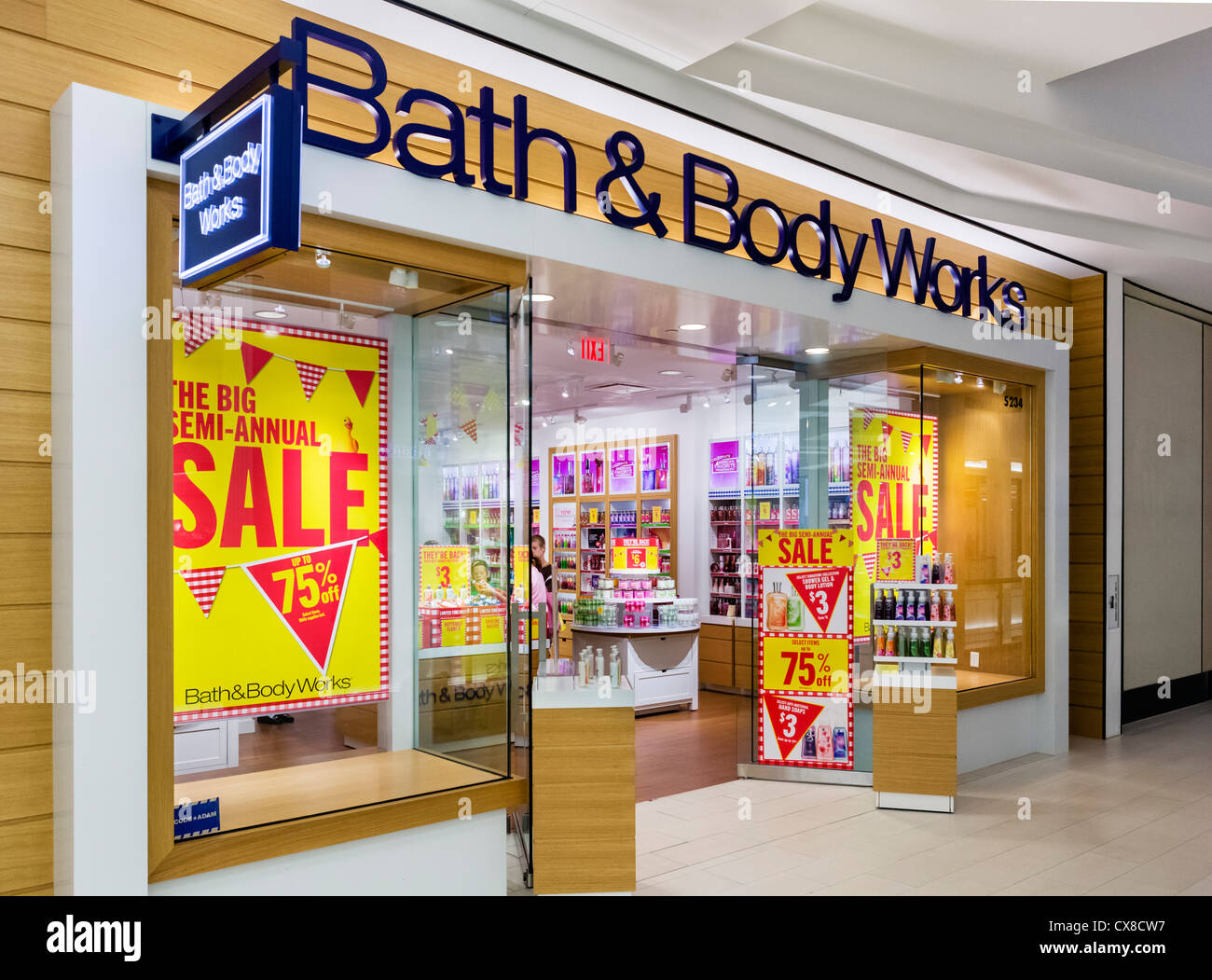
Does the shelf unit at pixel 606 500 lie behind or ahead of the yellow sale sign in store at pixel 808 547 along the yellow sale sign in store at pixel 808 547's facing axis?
behind

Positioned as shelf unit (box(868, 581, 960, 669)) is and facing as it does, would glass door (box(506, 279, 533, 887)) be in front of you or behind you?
in front

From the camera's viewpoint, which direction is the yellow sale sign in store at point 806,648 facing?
toward the camera

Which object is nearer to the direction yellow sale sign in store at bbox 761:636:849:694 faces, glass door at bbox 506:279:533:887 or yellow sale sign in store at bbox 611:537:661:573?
the glass door

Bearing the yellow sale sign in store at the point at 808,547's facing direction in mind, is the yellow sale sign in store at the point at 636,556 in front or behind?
behind

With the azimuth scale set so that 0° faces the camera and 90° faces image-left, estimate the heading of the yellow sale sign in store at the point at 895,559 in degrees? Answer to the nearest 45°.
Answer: approximately 0°

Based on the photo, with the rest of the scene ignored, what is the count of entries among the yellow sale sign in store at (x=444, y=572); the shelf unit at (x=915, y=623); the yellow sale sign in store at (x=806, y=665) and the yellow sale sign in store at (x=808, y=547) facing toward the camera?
4
